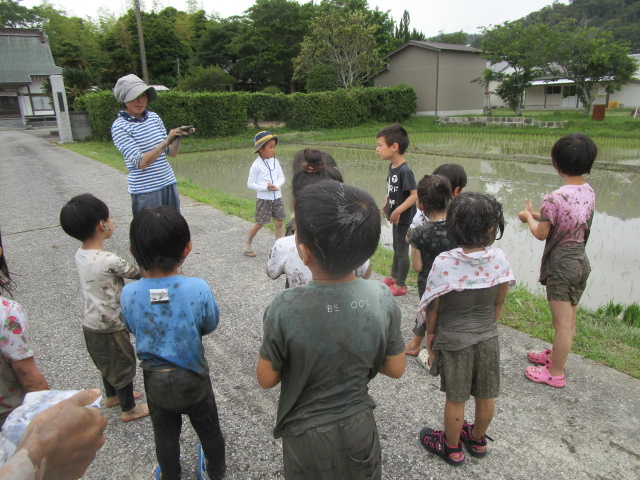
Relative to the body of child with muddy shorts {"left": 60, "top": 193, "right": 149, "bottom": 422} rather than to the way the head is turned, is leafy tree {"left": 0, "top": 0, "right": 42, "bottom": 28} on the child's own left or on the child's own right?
on the child's own left

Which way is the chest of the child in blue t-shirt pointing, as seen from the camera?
away from the camera

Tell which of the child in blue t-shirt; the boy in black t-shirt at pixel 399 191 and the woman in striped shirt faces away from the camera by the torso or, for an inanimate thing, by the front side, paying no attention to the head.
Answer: the child in blue t-shirt

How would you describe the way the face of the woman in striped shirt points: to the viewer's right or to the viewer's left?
to the viewer's right

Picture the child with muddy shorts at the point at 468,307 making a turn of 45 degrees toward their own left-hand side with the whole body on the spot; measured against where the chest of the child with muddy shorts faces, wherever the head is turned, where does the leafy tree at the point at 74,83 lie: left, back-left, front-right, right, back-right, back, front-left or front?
front-right

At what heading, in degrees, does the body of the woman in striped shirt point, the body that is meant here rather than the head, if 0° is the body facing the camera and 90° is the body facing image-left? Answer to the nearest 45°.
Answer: approximately 315°

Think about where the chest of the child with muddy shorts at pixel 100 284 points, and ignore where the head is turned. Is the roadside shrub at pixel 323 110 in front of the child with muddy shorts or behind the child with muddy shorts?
in front

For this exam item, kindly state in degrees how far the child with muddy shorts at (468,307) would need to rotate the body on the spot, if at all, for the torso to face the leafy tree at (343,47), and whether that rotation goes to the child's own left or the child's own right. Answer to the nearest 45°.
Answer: approximately 45° to the child's own right

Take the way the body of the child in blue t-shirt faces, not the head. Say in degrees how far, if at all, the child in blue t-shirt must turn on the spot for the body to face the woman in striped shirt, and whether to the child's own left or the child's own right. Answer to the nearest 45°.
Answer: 0° — they already face them

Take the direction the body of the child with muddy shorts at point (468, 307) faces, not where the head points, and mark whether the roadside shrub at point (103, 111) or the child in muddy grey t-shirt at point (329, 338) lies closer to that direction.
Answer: the roadside shrub

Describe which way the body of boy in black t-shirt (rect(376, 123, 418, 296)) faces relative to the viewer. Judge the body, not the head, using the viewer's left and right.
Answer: facing the viewer and to the left of the viewer

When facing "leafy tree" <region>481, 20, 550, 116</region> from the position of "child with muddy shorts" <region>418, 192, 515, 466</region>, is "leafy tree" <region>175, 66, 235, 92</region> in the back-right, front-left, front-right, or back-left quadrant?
front-left

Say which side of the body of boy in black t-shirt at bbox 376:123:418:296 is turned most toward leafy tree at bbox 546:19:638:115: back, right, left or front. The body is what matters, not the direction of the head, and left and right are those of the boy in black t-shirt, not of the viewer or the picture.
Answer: back

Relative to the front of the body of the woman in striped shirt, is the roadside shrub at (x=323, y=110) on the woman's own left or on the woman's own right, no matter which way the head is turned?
on the woman's own left

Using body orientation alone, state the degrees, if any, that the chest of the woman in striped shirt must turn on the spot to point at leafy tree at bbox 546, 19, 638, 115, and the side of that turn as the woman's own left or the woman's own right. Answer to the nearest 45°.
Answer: approximately 90° to the woman's own left

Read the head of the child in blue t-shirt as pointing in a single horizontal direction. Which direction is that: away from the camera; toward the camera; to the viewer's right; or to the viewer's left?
away from the camera

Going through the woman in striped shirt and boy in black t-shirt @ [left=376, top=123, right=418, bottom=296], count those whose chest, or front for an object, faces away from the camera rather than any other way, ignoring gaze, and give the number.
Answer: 0

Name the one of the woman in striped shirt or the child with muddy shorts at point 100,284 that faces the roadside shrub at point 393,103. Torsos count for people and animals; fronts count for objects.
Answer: the child with muddy shorts
